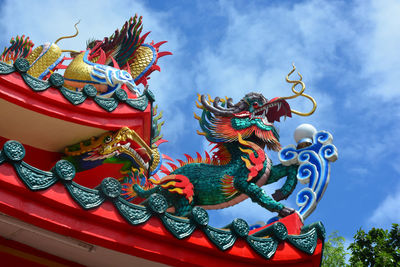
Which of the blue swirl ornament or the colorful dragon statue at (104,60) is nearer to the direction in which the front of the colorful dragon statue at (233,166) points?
the blue swirl ornament

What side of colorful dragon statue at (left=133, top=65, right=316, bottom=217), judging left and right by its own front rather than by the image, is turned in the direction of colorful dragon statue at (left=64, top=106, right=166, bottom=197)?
back

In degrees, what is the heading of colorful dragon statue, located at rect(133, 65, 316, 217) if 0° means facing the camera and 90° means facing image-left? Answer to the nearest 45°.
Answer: approximately 270°
